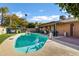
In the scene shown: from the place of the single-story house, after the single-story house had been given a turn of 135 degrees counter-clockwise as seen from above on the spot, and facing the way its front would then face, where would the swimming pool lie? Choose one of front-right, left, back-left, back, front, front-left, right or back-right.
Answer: back-right

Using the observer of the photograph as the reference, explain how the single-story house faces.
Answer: facing the viewer and to the left of the viewer
